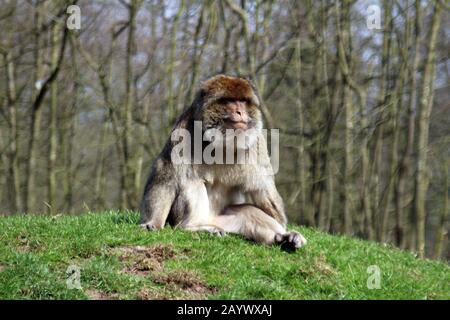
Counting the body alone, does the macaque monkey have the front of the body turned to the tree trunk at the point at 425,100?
no

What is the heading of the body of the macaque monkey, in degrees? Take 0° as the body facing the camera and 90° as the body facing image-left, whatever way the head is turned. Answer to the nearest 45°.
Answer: approximately 315°
